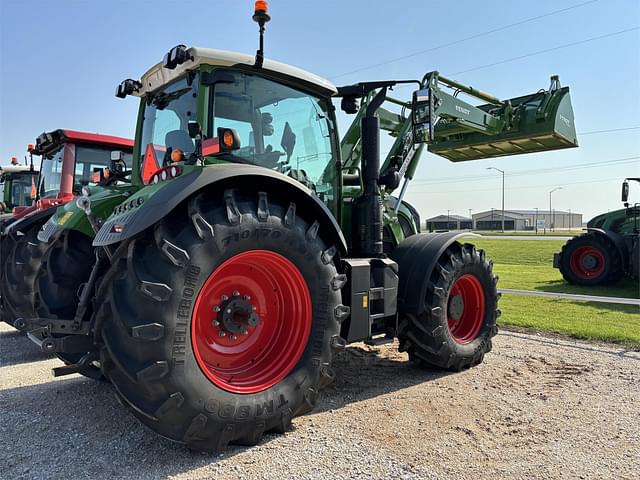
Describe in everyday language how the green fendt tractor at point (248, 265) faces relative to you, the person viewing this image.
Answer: facing away from the viewer and to the right of the viewer

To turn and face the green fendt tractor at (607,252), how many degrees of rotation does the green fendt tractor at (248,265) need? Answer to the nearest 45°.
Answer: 0° — it already faces it

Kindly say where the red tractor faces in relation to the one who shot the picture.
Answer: facing away from the viewer and to the right of the viewer

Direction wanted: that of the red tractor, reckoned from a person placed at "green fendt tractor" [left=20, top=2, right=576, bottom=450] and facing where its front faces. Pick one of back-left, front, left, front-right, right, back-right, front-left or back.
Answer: left

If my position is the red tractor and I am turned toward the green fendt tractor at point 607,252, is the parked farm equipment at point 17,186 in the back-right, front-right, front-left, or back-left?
back-left

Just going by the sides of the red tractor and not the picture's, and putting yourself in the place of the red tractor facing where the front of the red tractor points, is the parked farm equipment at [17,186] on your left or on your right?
on your left
